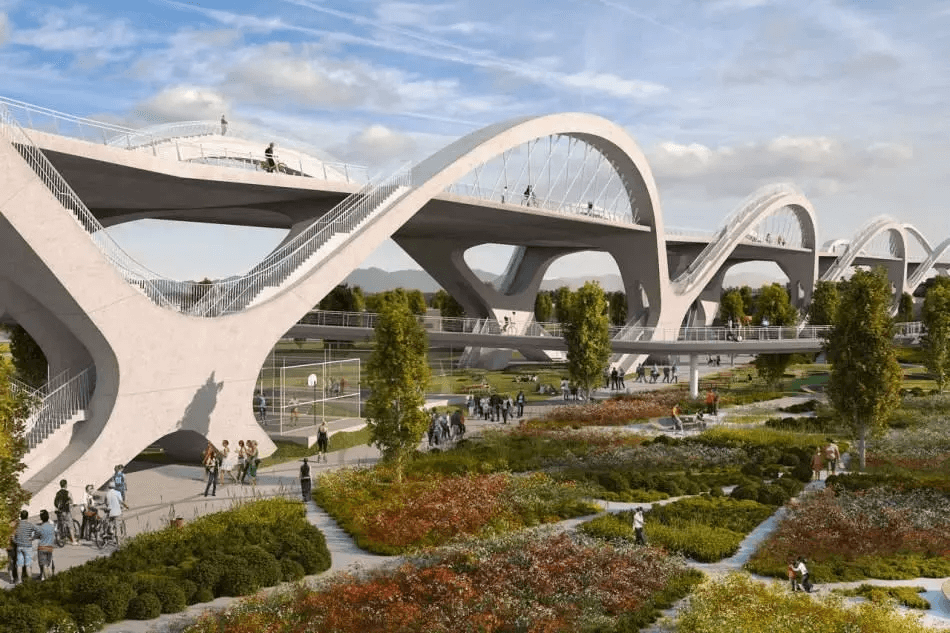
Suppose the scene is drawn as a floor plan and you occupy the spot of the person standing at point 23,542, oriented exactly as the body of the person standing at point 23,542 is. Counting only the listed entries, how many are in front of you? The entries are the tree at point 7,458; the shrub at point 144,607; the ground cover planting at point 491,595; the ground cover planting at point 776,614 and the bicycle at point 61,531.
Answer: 1

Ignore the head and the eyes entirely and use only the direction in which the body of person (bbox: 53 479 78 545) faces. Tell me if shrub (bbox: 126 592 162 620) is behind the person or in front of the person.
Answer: behind

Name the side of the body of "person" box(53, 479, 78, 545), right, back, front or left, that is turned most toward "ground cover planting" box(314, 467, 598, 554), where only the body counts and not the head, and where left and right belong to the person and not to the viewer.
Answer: right

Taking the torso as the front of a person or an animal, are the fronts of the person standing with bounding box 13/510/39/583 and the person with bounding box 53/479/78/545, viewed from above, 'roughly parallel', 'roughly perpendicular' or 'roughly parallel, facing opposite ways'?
roughly parallel

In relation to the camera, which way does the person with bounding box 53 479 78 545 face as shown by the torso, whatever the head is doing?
away from the camera
